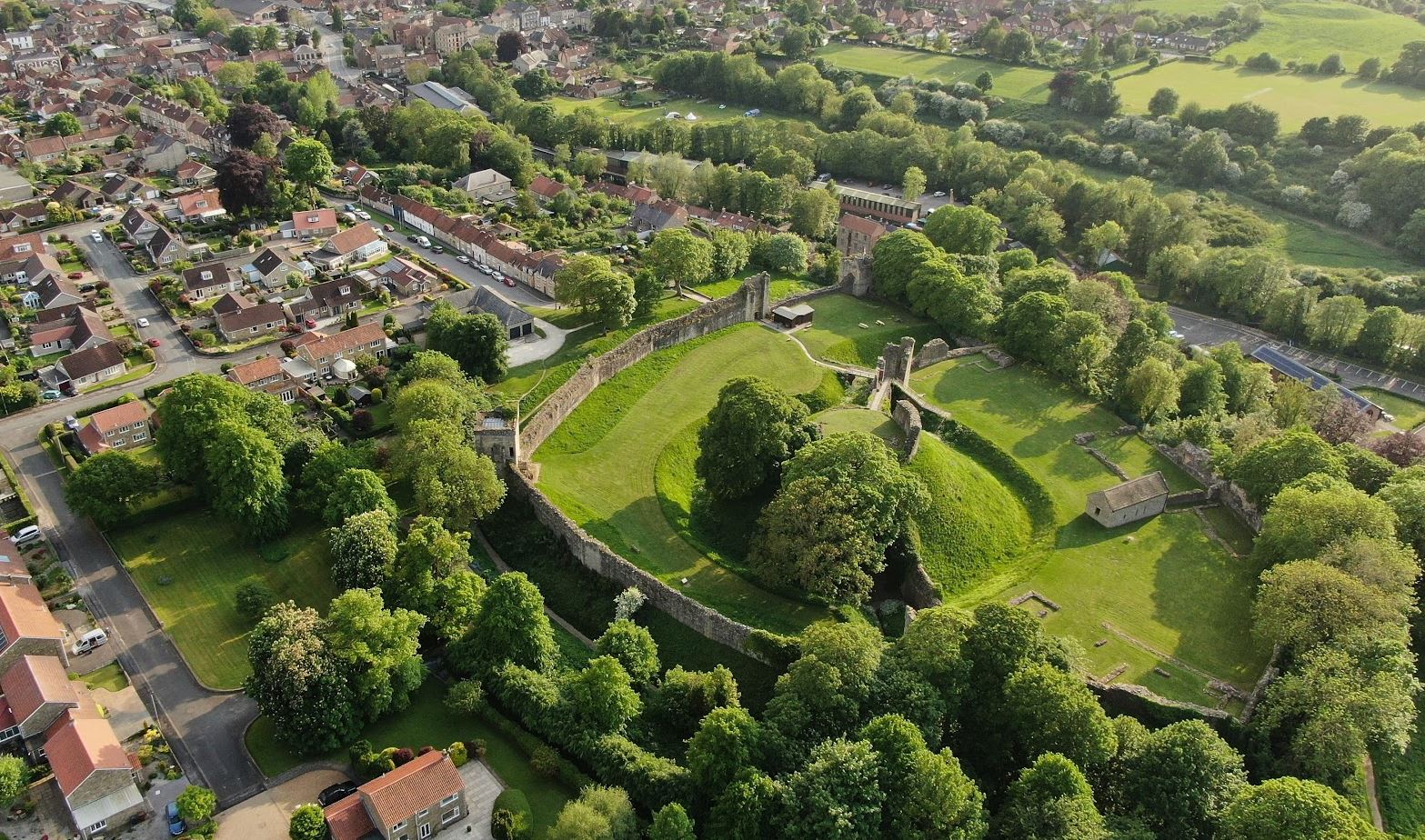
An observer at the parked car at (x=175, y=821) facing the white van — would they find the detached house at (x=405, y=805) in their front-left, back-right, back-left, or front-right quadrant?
back-right

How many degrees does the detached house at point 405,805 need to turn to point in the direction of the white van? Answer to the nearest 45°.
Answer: approximately 180°

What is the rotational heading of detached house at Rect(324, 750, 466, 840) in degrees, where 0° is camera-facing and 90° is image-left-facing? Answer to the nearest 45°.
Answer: approximately 315°

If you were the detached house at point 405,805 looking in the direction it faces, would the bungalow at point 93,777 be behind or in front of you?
behind

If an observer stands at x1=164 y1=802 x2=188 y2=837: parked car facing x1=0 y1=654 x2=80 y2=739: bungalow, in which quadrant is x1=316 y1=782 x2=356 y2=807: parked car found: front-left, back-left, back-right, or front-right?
back-right

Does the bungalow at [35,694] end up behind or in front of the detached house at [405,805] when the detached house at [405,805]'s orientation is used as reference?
behind

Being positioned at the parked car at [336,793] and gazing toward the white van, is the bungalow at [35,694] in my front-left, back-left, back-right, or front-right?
front-left

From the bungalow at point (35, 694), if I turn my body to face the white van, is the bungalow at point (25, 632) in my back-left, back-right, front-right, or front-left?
front-left

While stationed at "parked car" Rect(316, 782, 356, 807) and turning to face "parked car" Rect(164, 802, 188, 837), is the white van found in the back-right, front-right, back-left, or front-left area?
front-right
